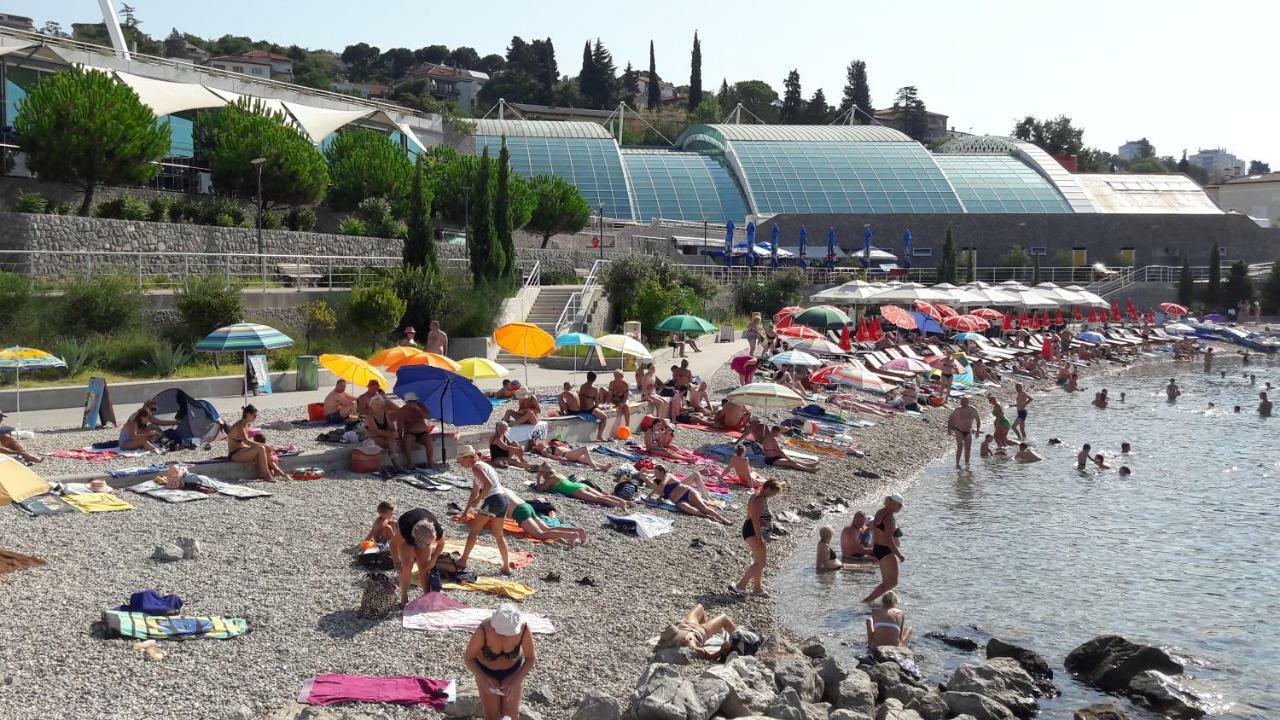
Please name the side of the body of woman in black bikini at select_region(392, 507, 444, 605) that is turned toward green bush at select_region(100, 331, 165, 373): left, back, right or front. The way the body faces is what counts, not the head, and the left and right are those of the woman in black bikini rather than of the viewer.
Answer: back

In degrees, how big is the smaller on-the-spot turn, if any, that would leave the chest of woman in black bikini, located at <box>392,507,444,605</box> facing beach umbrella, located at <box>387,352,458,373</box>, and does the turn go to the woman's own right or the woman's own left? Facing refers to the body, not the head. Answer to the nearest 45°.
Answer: approximately 180°

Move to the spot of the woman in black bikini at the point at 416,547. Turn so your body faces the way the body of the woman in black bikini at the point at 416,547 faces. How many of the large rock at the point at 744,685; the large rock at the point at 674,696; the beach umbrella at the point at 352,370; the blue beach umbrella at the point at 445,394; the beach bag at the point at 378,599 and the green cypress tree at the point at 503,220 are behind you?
3

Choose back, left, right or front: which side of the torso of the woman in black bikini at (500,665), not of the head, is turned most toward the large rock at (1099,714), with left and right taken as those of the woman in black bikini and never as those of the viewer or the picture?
left

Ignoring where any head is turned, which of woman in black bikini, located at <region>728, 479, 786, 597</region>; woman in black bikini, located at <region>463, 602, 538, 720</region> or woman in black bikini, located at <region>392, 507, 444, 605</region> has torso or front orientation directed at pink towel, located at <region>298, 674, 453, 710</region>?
woman in black bikini, located at <region>392, 507, 444, 605</region>

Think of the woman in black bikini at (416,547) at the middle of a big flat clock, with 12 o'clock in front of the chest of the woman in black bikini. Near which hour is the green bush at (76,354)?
The green bush is roughly at 5 o'clock from the woman in black bikini.

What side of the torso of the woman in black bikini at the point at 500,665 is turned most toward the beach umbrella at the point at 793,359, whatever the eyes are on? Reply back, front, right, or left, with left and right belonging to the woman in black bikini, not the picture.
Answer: back
